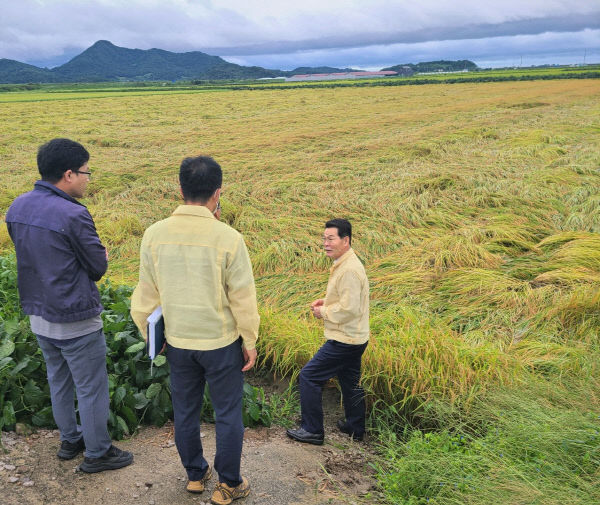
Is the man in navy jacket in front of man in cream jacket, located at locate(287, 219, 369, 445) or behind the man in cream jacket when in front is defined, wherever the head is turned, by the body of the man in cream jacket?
in front

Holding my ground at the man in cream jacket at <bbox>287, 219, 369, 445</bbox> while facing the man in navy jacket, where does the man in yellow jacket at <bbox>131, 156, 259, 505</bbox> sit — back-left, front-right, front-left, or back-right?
front-left

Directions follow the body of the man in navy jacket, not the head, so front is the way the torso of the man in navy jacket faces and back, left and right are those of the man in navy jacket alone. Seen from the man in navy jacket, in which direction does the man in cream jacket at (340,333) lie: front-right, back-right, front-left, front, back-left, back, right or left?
front-right

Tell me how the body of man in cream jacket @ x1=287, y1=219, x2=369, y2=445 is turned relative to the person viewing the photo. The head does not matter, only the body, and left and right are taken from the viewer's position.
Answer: facing to the left of the viewer

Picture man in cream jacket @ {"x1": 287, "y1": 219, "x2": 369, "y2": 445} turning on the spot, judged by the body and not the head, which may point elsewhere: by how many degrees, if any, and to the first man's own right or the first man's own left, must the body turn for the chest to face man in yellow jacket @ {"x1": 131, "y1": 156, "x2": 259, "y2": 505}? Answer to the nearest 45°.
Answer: approximately 45° to the first man's own left

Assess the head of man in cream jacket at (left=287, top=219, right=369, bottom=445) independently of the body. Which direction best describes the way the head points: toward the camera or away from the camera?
toward the camera

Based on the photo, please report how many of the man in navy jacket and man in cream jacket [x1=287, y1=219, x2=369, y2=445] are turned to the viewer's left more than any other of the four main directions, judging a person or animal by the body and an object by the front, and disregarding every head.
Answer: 1

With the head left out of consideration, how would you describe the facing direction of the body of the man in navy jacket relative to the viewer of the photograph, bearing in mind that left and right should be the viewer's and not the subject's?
facing away from the viewer and to the right of the viewer
